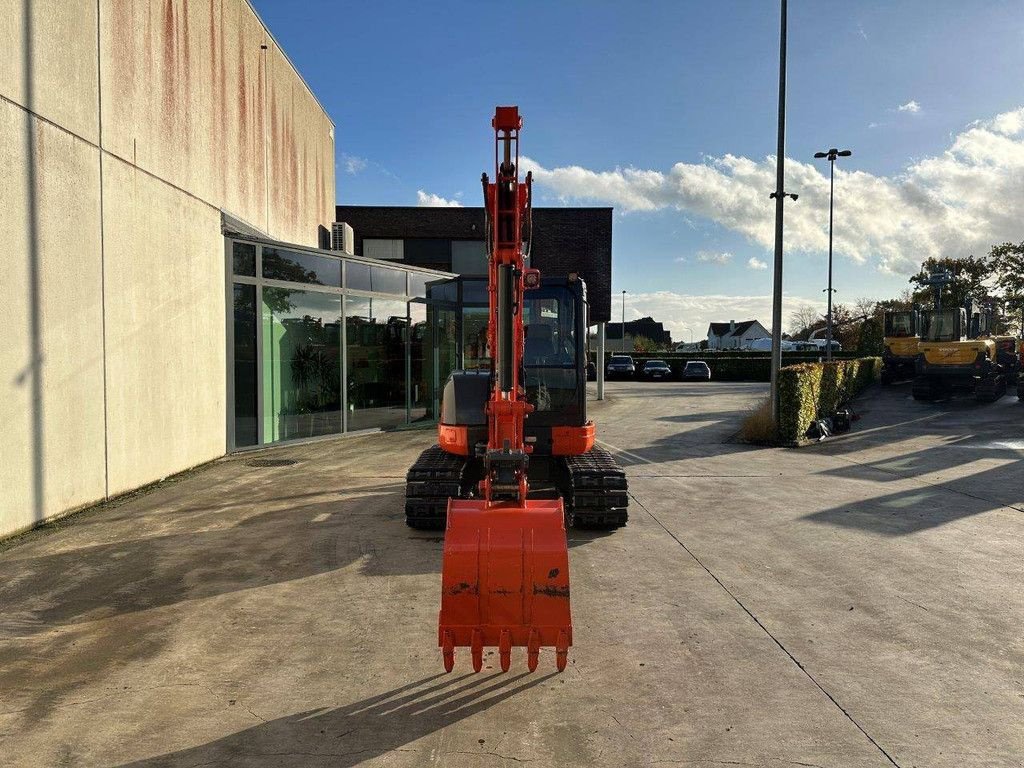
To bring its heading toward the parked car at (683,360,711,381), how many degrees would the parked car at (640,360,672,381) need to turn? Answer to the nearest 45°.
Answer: approximately 90° to its left

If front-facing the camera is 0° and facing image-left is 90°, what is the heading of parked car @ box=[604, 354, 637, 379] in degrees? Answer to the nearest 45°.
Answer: approximately 0°
